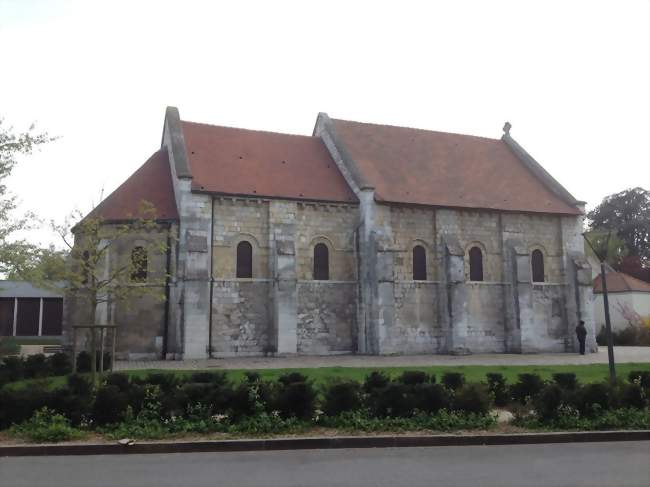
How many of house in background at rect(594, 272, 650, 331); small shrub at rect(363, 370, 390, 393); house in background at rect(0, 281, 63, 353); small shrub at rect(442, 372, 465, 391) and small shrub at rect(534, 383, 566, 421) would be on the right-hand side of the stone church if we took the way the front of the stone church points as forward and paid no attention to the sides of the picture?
3

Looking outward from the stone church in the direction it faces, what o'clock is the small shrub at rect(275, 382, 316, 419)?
The small shrub is roughly at 3 o'clock from the stone church.

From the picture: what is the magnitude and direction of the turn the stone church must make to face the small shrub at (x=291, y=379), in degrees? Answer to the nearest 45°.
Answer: approximately 90° to its right

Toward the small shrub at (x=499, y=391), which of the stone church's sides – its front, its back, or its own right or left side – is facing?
right

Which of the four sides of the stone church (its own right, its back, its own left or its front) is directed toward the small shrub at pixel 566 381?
right

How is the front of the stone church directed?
to the viewer's right
